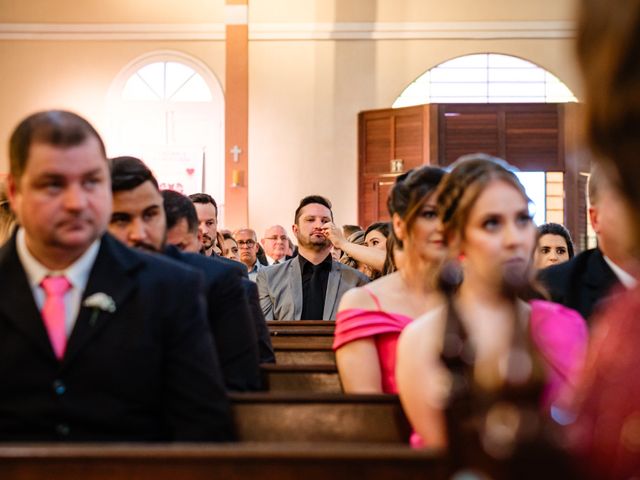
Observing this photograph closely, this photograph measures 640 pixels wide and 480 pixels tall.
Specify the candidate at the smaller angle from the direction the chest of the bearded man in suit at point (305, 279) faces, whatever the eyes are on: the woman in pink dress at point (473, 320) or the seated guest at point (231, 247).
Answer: the woman in pink dress

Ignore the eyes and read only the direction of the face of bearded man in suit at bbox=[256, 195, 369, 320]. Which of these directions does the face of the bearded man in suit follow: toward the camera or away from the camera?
toward the camera

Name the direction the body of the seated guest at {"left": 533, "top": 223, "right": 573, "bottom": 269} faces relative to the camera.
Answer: toward the camera

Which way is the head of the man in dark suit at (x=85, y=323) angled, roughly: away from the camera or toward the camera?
toward the camera

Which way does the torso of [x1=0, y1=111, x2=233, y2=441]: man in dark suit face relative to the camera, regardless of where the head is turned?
toward the camera

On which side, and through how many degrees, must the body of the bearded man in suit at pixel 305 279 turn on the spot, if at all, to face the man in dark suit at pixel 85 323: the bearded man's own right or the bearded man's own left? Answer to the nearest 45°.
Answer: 0° — they already face them

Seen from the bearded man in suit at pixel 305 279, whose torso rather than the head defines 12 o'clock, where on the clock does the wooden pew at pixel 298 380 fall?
The wooden pew is roughly at 12 o'clock from the bearded man in suit.

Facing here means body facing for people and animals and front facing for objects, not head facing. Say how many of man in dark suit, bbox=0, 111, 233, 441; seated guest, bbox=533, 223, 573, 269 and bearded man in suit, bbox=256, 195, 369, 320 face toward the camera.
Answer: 3

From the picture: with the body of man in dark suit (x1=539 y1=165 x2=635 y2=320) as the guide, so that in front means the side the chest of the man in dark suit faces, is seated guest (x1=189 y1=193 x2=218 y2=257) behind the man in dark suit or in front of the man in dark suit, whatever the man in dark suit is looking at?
behind

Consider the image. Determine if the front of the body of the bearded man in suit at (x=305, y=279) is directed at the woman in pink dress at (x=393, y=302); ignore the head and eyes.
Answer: yes
